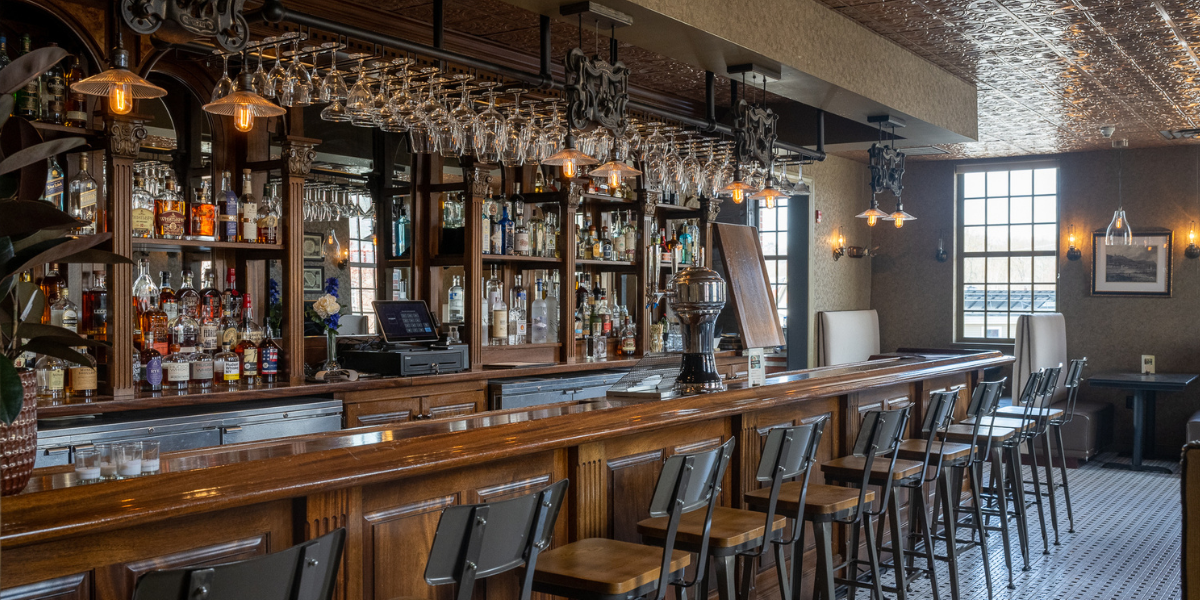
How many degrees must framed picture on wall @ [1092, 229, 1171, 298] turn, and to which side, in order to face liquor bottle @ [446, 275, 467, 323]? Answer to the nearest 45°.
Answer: approximately 45° to its right

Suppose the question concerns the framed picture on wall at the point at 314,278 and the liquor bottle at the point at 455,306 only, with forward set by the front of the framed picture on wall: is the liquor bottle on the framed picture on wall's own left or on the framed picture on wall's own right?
on the framed picture on wall's own left

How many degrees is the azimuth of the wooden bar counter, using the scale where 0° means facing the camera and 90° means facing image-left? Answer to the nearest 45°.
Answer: approximately 315°

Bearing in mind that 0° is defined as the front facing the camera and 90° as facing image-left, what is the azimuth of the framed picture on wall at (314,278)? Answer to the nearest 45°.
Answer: approximately 0°

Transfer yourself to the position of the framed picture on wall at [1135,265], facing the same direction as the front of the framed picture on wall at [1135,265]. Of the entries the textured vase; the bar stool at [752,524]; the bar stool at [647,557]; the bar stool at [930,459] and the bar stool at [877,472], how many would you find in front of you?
5

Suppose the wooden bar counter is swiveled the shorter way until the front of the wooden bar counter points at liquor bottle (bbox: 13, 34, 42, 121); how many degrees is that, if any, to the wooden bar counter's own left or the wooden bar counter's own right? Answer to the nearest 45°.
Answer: approximately 180°

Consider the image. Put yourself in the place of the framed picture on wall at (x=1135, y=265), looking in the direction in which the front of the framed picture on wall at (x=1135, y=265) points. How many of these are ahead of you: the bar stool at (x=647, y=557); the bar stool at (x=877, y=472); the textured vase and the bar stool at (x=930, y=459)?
4

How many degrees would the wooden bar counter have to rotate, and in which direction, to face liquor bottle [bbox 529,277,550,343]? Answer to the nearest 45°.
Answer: approximately 135° to its left

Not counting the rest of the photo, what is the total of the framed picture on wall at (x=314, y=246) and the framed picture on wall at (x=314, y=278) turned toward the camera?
2

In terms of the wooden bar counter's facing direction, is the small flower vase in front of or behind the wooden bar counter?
behind

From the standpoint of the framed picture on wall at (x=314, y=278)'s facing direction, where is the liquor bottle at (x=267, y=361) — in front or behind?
in front
